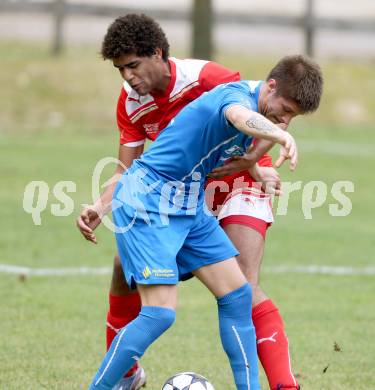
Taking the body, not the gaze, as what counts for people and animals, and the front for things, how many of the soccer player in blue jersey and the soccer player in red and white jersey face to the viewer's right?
1

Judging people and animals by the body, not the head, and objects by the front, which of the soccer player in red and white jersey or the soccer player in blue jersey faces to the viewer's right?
the soccer player in blue jersey

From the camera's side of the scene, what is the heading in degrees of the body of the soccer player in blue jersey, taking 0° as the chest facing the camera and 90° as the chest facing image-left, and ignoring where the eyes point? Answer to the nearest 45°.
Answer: approximately 270°

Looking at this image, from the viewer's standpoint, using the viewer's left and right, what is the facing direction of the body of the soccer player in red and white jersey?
facing the viewer and to the left of the viewer
